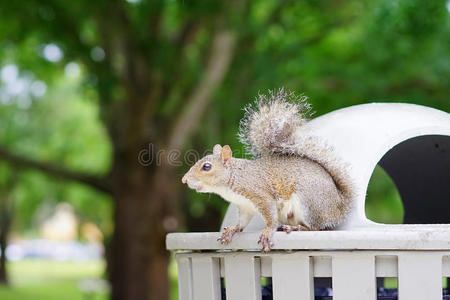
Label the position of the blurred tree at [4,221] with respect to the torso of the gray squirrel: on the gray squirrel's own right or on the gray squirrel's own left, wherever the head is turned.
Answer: on the gray squirrel's own right

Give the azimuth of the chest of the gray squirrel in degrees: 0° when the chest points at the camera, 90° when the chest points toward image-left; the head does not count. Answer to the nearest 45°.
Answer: approximately 90°

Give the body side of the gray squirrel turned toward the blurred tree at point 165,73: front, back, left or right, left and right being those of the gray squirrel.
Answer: right
